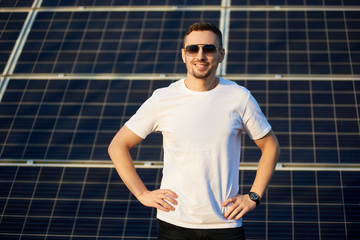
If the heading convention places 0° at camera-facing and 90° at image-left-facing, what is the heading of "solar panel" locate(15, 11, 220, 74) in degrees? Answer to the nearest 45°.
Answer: approximately 0°

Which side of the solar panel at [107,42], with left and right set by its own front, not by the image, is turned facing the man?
front

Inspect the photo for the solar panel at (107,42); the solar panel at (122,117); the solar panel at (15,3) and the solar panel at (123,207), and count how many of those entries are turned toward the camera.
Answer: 4

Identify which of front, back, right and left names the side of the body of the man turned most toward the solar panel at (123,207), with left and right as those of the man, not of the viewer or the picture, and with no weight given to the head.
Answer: back

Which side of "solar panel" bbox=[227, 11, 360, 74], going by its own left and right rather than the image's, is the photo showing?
front

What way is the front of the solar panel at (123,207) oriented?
toward the camera

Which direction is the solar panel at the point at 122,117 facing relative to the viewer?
toward the camera
